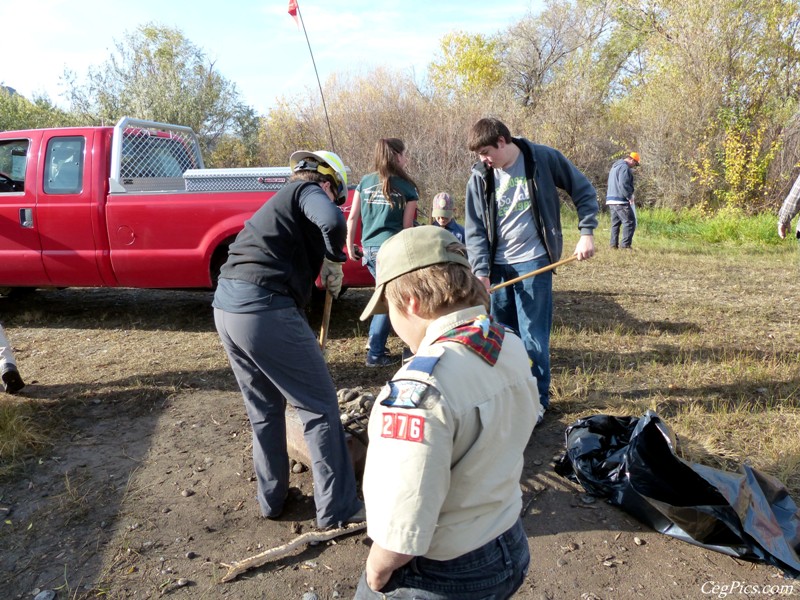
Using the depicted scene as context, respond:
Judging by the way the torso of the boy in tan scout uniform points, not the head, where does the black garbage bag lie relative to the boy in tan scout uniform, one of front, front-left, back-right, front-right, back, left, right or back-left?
right

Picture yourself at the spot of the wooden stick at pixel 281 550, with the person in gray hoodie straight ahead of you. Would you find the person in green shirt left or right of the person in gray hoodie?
left

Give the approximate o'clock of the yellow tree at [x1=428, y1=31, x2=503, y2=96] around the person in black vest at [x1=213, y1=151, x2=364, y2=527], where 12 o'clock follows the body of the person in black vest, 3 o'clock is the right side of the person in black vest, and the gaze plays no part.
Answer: The yellow tree is roughly at 11 o'clock from the person in black vest.

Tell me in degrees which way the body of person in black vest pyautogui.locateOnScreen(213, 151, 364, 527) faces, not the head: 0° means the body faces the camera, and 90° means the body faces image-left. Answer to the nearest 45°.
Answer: approximately 225°

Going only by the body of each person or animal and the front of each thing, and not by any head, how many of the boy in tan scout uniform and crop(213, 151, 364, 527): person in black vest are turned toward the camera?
0

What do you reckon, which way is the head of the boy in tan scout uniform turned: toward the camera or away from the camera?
away from the camera

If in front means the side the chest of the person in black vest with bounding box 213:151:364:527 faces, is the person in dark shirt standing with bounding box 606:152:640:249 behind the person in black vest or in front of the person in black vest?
in front

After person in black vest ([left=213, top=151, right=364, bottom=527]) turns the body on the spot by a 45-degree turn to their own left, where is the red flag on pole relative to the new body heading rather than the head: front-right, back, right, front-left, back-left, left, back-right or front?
front

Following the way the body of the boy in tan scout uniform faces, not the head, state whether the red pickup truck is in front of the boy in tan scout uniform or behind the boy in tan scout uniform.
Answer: in front

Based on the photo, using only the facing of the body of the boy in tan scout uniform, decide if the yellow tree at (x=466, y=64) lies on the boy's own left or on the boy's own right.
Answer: on the boy's own right

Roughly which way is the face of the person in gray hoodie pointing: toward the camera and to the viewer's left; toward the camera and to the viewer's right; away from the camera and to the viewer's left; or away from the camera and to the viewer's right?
toward the camera and to the viewer's left

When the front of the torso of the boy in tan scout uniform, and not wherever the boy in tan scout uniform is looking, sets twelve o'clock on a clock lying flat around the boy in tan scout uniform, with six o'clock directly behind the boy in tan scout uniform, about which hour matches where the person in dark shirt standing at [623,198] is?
The person in dark shirt standing is roughly at 2 o'clock from the boy in tan scout uniform.

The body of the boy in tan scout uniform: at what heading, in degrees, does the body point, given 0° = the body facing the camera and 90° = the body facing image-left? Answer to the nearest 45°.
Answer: approximately 135°

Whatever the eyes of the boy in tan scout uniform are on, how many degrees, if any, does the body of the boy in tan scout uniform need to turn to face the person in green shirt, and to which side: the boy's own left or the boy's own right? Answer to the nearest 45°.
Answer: approximately 45° to the boy's own right
